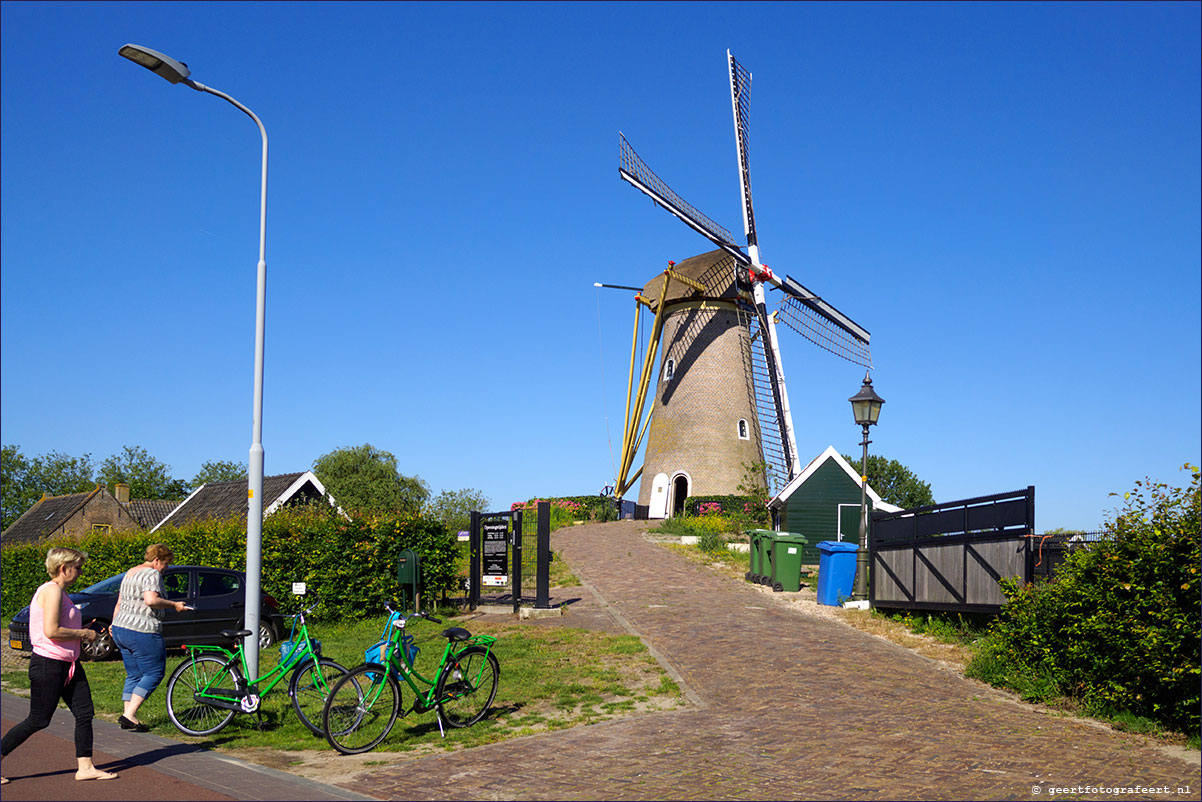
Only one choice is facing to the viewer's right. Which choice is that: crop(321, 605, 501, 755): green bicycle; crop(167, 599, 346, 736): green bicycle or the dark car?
crop(167, 599, 346, 736): green bicycle

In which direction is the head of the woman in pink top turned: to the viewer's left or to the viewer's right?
to the viewer's right

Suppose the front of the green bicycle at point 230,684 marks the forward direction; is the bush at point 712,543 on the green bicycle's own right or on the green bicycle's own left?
on the green bicycle's own left

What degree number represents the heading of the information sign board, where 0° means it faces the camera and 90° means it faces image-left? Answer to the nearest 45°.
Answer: approximately 0°

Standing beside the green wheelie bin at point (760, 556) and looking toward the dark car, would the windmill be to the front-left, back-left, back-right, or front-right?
back-right

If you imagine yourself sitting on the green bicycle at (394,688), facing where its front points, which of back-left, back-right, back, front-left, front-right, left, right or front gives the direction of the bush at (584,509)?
back-right

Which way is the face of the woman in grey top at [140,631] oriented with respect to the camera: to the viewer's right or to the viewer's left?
to the viewer's right

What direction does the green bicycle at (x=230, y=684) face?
to the viewer's right
